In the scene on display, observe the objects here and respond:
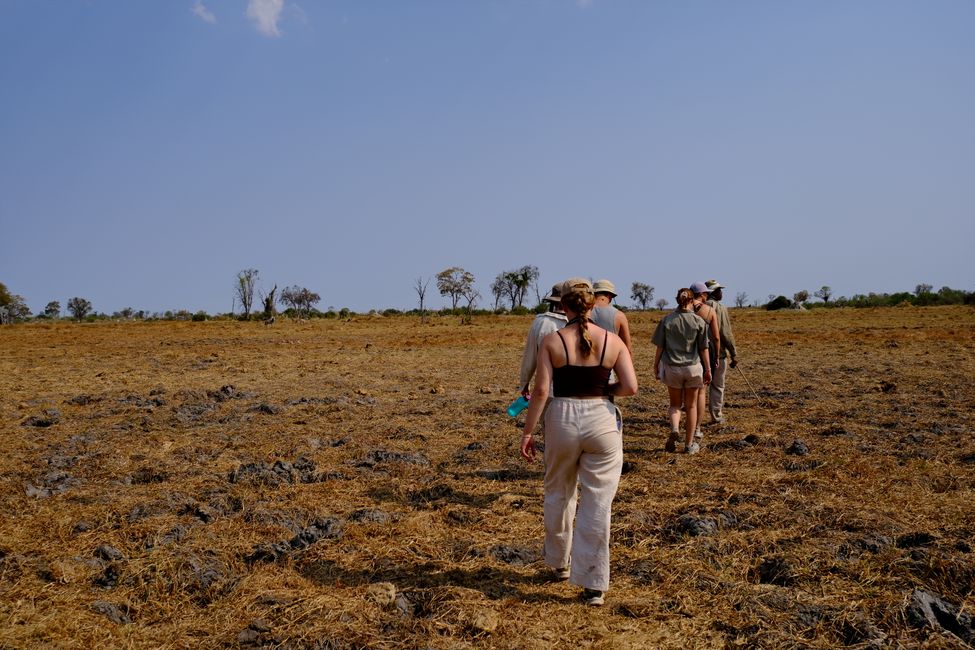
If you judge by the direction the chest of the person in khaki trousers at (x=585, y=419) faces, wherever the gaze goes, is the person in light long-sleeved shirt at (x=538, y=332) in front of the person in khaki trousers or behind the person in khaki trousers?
in front

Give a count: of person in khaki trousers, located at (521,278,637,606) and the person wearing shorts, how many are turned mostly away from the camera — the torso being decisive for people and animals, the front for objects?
2

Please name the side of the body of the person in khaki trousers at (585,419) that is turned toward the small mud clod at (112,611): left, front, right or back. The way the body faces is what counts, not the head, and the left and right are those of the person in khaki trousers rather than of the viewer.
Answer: left

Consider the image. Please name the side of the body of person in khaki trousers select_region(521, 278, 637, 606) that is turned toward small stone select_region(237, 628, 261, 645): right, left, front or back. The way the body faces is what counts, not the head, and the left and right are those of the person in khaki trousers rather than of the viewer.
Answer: left

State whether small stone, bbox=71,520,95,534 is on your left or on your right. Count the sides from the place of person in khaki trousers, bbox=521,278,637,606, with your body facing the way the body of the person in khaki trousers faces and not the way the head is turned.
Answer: on your left

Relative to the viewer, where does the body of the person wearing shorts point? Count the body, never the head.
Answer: away from the camera

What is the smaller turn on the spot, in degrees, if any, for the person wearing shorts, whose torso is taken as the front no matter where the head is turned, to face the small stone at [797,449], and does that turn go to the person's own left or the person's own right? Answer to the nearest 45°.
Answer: approximately 90° to the person's own right

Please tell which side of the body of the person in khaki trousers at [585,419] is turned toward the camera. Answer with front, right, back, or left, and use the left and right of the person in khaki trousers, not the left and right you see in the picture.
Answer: back

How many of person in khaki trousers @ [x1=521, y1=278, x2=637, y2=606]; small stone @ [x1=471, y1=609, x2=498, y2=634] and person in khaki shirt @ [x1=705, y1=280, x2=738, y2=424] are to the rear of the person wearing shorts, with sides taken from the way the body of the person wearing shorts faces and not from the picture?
2

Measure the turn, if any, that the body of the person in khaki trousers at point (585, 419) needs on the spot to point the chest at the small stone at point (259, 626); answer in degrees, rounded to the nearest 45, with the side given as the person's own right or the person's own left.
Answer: approximately 90° to the person's own left

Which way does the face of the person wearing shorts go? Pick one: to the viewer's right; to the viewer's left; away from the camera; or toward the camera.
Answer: away from the camera

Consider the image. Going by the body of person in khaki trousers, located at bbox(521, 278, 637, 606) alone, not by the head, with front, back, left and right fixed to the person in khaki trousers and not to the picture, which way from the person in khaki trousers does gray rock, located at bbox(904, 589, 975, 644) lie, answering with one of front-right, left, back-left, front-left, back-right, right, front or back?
right

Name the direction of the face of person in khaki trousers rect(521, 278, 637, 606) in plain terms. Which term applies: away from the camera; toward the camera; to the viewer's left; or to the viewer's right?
away from the camera

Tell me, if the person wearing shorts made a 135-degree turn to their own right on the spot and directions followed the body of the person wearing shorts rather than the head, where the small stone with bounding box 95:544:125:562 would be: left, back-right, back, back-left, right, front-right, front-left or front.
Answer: right

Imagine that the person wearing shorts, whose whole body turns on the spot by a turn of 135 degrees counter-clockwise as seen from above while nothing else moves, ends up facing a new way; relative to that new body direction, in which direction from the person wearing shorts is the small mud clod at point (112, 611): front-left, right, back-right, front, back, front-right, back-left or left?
front

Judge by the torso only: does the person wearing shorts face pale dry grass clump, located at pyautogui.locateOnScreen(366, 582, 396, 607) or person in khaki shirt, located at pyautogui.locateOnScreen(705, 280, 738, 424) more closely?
the person in khaki shirt
